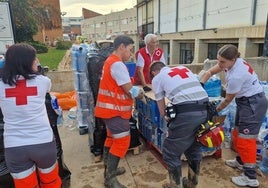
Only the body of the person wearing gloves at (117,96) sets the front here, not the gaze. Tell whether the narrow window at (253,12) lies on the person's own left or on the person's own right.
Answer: on the person's own left

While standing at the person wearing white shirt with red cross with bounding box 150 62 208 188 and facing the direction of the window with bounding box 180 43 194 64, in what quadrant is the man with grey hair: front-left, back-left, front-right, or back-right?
front-left

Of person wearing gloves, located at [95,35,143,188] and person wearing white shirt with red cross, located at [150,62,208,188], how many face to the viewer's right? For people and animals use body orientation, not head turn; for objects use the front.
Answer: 1

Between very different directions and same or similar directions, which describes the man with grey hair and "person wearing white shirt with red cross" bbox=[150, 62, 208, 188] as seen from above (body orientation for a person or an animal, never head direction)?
very different directions

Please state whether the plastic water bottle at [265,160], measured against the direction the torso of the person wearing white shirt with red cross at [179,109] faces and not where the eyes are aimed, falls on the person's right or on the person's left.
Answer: on the person's right

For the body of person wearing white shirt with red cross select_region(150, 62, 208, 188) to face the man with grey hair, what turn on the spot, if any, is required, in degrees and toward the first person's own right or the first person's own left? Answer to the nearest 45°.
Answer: approximately 45° to the first person's own right

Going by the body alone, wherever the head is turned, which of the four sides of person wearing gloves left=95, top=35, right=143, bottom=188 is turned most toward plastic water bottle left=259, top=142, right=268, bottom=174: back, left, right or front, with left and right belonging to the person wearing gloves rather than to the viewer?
front

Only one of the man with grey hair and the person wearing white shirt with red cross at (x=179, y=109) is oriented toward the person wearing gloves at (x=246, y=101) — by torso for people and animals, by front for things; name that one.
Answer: the man with grey hair

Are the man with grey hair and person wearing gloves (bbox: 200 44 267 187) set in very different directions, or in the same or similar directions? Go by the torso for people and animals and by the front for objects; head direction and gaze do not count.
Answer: very different directions

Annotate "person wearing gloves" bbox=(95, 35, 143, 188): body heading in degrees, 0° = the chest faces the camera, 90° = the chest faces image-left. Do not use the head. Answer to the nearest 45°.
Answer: approximately 270°

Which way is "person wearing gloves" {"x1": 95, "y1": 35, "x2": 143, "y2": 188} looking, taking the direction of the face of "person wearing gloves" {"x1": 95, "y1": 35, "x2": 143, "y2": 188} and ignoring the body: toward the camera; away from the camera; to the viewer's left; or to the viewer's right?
to the viewer's right

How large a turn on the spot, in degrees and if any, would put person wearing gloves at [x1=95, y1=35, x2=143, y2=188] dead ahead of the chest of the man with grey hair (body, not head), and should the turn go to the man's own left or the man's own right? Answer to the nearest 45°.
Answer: approximately 45° to the man's own right

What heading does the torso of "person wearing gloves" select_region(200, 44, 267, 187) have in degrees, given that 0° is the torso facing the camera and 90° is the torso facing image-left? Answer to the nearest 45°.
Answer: approximately 90°
